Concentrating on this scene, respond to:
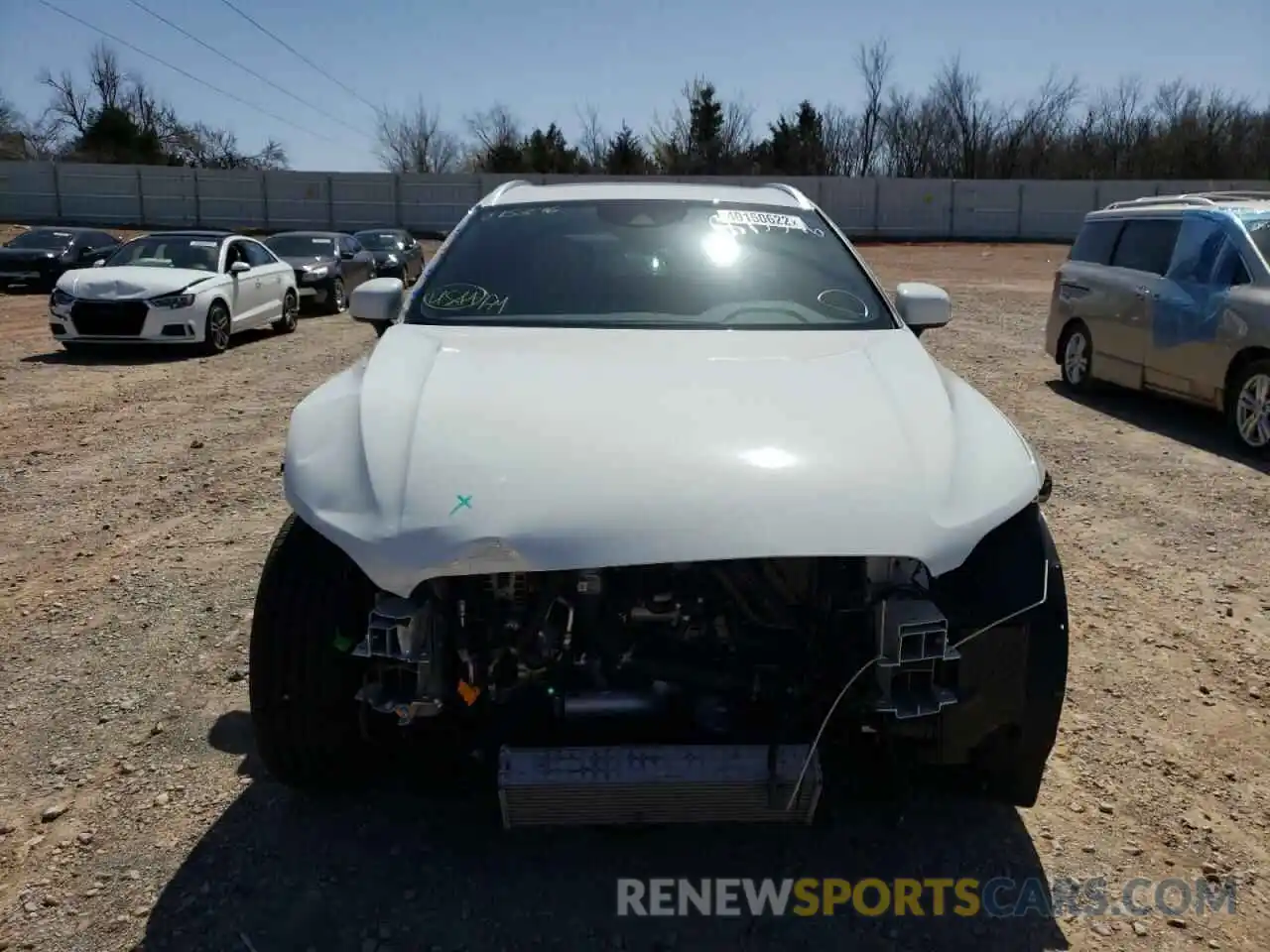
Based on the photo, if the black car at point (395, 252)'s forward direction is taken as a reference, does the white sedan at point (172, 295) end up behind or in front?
in front

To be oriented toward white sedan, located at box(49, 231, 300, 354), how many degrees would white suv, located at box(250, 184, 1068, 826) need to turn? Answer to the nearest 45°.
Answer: approximately 135° to its right

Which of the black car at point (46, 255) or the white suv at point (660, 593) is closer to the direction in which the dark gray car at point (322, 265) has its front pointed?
the white suv

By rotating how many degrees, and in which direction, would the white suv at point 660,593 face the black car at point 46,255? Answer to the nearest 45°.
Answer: approximately 135° to its right

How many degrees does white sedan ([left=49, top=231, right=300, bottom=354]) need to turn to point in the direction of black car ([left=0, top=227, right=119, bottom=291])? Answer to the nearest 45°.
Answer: approximately 135° to its right

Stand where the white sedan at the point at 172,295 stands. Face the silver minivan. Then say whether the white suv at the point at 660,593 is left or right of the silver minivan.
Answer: right

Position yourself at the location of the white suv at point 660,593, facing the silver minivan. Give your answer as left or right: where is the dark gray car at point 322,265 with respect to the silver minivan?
left

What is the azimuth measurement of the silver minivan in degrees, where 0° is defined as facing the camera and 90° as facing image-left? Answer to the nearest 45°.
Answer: approximately 315°

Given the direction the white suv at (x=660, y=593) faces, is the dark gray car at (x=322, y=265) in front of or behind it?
behind

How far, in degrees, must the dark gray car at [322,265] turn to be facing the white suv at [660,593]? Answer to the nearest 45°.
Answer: approximately 45° to its left

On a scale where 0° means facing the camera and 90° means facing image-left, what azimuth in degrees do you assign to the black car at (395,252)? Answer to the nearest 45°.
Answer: approximately 45°

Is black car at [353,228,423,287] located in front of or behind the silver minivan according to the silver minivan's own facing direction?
behind

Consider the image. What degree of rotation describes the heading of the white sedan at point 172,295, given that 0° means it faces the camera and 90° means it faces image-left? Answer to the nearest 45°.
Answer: approximately 45°

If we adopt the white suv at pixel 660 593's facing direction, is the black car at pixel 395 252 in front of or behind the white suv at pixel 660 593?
behind

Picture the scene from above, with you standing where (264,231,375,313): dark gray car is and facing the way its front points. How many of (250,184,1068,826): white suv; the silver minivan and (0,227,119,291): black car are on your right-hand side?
1
